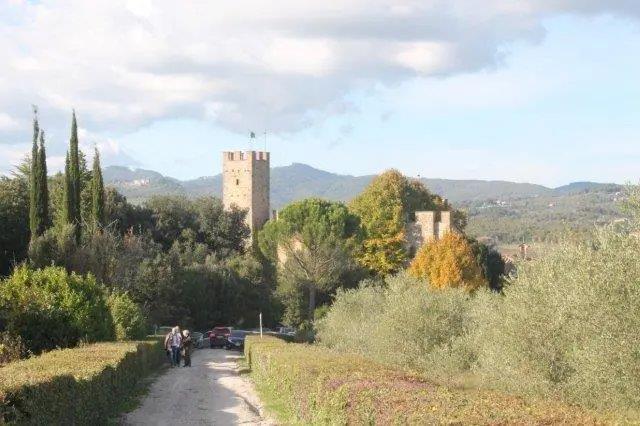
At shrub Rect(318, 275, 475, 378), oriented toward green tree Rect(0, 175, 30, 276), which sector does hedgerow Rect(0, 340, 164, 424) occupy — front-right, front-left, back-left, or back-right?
back-left

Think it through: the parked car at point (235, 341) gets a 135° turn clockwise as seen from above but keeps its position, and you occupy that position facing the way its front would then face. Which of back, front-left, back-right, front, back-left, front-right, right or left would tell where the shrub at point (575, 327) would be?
back

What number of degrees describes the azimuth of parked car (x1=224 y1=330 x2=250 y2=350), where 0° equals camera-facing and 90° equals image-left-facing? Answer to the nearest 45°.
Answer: approximately 45°

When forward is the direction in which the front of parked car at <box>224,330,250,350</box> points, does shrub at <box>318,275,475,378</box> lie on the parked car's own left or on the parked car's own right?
on the parked car's own left

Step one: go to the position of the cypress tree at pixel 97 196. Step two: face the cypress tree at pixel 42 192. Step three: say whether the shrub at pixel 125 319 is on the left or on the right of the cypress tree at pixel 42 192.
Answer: left

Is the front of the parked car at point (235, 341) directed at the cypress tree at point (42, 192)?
no
